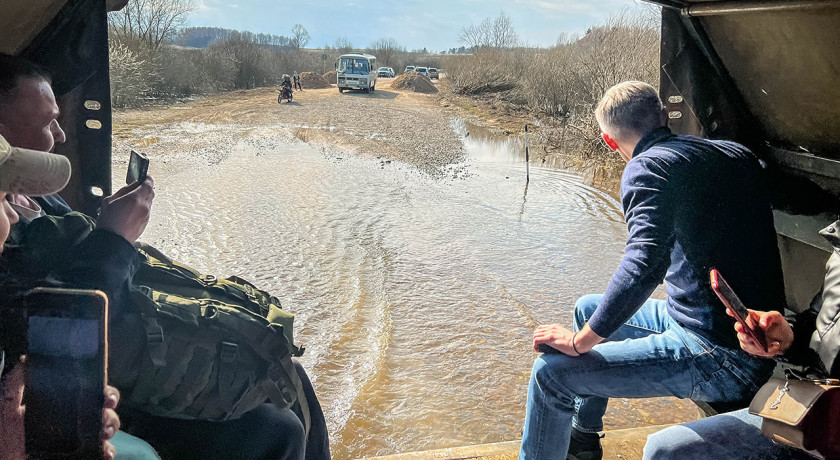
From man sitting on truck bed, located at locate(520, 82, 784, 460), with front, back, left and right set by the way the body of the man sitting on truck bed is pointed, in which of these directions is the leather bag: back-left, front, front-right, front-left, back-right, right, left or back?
back

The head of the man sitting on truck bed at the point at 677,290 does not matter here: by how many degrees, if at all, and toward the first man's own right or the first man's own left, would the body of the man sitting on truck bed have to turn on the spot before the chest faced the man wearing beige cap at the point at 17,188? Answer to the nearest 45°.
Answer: approximately 90° to the first man's own left

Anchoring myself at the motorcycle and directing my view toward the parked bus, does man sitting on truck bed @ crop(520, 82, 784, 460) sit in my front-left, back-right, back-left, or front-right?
back-right

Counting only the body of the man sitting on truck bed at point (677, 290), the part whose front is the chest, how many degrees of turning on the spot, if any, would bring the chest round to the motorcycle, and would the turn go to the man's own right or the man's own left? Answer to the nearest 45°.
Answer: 0° — they already face it

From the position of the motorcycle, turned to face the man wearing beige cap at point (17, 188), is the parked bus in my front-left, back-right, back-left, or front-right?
back-left

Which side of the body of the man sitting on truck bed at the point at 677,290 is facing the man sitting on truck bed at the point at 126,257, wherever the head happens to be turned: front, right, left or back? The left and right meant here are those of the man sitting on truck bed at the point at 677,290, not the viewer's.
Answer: left

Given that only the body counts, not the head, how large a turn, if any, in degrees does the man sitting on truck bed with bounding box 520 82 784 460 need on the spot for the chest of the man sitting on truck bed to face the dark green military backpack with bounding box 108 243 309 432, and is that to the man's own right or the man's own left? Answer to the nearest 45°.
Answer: approximately 90° to the man's own left

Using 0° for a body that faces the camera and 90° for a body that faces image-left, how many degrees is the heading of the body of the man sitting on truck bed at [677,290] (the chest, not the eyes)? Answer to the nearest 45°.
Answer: approximately 135°

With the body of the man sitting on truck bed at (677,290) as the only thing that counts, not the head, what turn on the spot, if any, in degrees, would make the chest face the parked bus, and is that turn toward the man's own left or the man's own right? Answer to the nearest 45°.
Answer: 0° — they already face it

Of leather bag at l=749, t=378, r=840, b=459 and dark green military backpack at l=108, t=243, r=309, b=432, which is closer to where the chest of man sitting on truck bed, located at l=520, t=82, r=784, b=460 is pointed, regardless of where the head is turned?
the dark green military backpack
